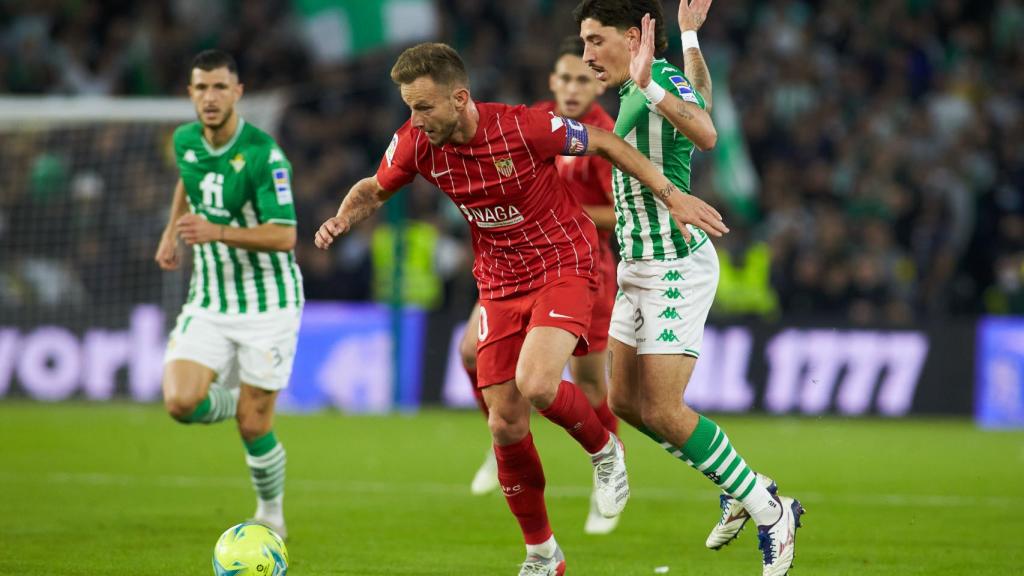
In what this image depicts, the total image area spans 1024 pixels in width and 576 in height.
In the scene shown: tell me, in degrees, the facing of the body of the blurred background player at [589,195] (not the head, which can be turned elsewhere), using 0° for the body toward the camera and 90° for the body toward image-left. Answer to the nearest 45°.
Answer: approximately 0°

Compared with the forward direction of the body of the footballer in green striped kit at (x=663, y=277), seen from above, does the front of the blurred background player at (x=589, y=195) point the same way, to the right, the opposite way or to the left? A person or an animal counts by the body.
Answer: to the left

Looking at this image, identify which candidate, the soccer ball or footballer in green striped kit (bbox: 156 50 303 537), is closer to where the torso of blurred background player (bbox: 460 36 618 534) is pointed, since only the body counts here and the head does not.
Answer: the soccer ball

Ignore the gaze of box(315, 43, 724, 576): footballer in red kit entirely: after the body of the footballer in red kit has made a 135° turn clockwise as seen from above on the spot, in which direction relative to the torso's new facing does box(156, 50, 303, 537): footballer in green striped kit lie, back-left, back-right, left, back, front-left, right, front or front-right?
front-left

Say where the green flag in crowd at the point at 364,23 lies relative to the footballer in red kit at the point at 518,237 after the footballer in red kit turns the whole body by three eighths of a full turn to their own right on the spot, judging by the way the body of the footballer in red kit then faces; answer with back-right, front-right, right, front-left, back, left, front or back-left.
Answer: front

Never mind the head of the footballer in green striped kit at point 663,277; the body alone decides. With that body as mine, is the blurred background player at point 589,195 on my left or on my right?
on my right

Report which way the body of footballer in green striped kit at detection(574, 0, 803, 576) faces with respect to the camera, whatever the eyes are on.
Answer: to the viewer's left

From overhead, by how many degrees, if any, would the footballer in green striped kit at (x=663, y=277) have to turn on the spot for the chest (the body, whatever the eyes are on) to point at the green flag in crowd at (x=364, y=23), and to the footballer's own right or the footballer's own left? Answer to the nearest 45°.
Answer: approximately 90° to the footballer's own right
